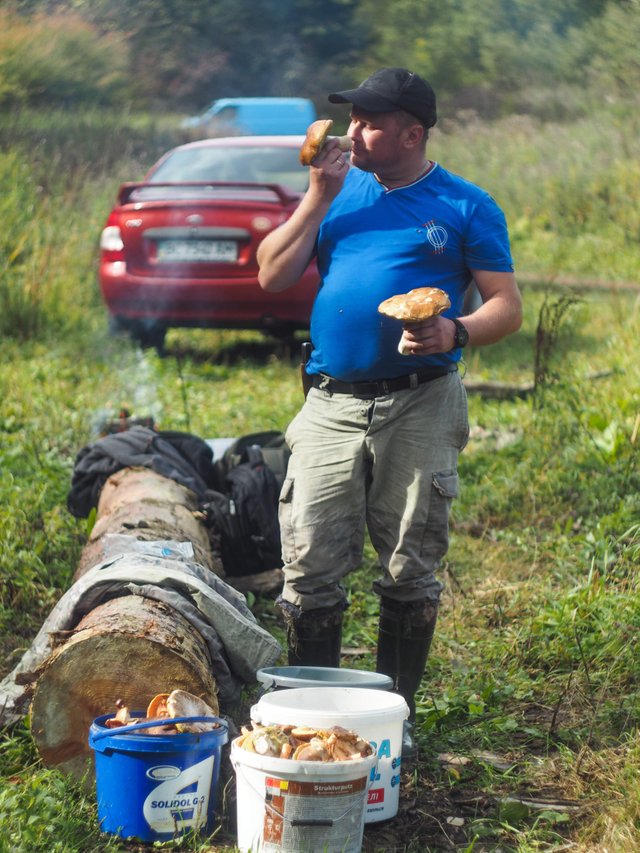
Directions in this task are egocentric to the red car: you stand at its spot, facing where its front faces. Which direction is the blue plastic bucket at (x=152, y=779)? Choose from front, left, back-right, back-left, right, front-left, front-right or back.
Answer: back

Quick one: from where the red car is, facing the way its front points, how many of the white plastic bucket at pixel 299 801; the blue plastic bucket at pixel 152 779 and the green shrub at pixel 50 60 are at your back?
2

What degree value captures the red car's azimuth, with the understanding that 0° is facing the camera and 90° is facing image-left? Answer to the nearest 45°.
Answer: approximately 180°

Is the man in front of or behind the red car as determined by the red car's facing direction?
behind

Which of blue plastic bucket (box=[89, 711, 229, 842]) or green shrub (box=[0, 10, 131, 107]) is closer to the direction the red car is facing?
the green shrub

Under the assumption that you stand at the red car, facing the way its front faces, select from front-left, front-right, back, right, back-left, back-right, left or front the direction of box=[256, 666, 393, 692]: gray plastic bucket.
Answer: back

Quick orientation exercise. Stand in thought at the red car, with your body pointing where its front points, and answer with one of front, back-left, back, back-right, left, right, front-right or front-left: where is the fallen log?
back

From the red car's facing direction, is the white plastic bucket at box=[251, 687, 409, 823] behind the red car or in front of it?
behind

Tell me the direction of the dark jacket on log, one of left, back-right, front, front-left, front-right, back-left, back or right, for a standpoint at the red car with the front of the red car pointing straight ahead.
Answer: back

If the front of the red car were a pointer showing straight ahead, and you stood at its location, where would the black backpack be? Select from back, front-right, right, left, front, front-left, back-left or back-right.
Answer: back
